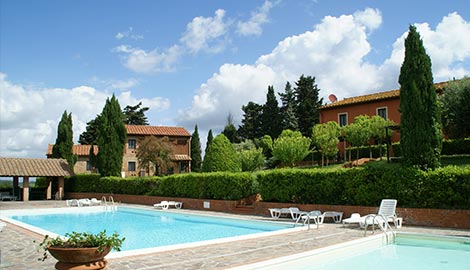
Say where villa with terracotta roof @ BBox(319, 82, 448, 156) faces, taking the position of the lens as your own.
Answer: facing the viewer and to the left of the viewer

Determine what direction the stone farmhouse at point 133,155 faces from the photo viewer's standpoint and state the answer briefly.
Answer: facing the viewer

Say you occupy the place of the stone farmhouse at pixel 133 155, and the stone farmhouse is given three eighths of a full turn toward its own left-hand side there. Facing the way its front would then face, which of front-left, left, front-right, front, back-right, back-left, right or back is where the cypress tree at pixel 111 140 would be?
back-right

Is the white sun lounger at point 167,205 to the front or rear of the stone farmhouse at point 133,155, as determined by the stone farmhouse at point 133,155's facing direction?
to the front

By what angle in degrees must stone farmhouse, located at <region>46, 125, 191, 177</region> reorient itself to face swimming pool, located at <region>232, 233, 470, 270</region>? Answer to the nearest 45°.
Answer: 0° — it already faces it

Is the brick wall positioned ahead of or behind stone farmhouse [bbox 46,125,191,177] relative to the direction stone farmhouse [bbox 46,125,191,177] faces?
ahead

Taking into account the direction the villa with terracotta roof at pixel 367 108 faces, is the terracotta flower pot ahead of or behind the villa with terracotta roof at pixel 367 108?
ahead

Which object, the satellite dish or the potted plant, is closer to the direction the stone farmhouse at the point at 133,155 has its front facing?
the potted plant
